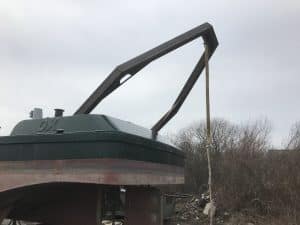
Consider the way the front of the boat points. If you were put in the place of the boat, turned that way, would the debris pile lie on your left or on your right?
on your right

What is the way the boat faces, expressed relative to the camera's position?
facing away from the viewer and to the left of the viewer
